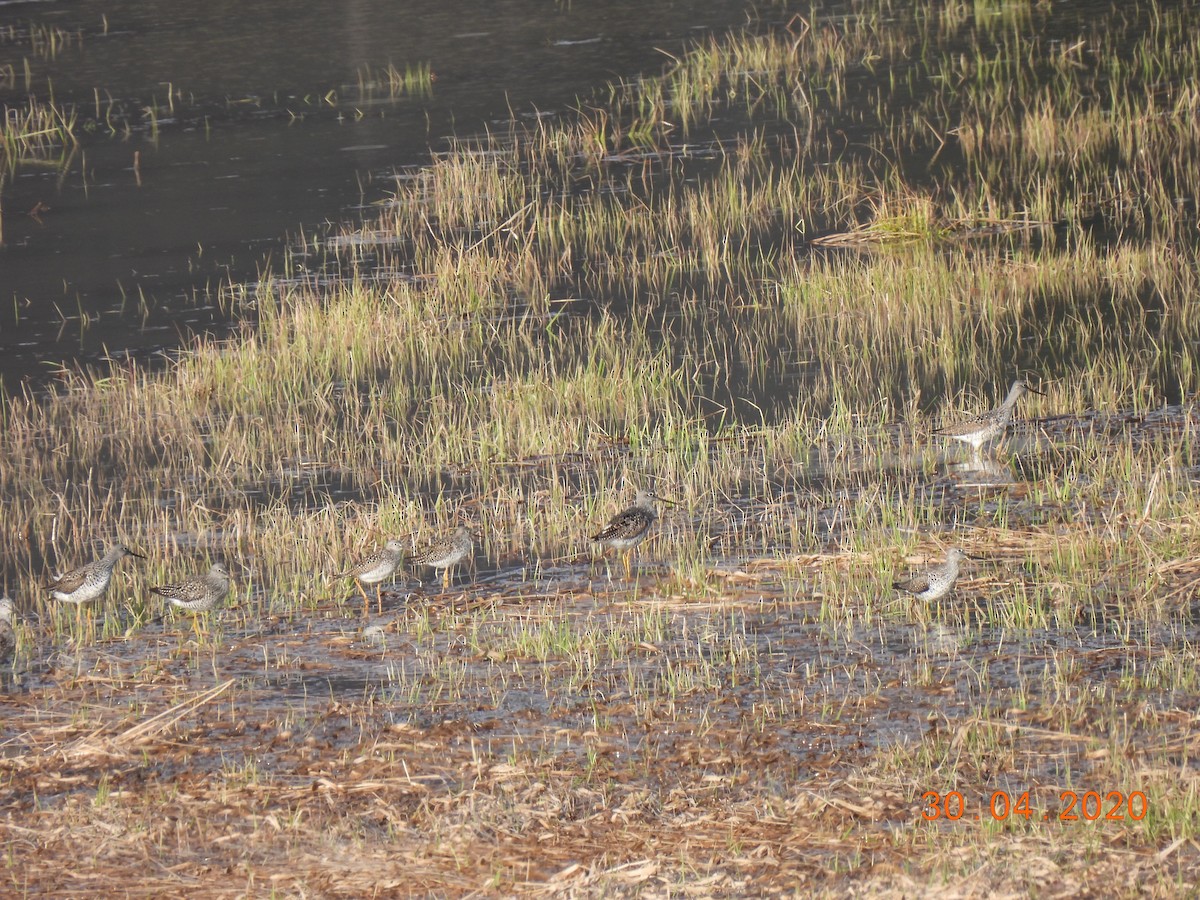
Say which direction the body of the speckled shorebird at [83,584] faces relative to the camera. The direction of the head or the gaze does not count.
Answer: to the viewer's right

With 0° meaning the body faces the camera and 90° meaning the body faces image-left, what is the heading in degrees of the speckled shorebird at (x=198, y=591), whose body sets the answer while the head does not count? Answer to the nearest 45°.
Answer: approximately 270°

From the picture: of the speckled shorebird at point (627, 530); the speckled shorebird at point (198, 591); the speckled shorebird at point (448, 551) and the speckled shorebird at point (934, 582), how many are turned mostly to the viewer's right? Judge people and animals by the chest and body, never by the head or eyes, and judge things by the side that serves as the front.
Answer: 4

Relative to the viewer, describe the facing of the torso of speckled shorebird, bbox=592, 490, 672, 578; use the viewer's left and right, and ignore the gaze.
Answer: facing to the right of the viewer

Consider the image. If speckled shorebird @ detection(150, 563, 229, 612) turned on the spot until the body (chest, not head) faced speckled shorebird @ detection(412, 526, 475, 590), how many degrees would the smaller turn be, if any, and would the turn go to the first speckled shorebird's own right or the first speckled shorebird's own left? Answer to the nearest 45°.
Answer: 0° — it already faces it

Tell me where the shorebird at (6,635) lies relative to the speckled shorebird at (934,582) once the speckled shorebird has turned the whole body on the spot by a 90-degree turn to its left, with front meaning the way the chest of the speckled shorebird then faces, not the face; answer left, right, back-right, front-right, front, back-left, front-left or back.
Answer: left

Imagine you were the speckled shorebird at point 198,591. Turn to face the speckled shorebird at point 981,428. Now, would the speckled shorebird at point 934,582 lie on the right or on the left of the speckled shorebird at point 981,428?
right

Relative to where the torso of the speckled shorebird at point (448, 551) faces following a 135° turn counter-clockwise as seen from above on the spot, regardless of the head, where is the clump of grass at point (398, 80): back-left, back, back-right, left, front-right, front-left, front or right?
front-right

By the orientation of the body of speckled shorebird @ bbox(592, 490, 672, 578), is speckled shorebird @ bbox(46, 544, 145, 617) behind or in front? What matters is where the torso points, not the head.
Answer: behind

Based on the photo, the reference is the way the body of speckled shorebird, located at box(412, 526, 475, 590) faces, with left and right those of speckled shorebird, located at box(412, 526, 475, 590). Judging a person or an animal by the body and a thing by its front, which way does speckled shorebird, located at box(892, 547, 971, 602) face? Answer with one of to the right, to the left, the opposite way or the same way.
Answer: the same way

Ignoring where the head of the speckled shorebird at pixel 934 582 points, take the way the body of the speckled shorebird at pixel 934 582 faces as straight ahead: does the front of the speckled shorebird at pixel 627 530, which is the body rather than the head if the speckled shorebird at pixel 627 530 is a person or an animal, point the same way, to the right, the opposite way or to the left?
the same way

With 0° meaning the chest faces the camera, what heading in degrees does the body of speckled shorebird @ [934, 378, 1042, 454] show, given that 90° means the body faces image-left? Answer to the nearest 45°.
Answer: approximately 270°

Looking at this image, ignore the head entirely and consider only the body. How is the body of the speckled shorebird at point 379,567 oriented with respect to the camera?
to the viewer's right

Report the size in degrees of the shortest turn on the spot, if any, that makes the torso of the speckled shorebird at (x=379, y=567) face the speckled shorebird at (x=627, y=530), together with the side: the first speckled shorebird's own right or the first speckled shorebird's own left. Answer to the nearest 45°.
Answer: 0° — it already faces it

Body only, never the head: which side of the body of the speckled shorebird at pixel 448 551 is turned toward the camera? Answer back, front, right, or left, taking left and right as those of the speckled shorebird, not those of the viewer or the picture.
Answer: right

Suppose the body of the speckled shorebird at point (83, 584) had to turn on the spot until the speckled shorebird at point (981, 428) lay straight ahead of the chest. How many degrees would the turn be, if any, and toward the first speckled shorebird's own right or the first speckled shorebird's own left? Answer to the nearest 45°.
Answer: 0° — it already faces it

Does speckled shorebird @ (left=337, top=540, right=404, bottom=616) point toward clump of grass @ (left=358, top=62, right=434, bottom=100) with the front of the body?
no

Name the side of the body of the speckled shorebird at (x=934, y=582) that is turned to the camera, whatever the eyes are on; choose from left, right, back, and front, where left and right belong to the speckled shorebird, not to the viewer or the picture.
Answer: right

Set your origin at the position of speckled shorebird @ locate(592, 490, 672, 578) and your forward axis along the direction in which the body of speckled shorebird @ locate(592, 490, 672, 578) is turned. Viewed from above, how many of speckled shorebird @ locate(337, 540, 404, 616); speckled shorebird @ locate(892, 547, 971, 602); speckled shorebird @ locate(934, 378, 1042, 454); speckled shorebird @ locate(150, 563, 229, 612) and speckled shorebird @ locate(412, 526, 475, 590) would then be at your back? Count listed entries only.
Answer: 3
